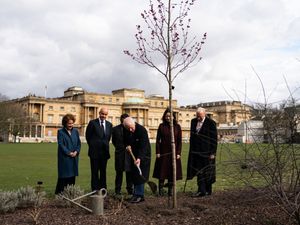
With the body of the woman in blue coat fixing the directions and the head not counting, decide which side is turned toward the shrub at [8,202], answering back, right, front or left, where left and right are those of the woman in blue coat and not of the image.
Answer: right

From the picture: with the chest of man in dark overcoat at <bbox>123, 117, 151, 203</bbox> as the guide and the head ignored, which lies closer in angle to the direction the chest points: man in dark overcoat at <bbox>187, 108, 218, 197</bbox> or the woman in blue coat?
the woman in blue coat

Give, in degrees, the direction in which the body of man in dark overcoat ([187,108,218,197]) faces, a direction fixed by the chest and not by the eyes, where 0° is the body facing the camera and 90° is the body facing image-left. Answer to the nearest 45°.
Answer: approximately 45°

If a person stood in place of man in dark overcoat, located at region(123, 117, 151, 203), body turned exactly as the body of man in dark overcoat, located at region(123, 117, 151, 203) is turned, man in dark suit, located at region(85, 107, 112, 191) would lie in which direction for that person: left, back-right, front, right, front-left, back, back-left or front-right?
right

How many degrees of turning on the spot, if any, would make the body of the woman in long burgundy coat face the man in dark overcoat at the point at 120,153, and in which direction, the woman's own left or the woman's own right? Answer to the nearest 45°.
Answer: approximately 90° to the woman's own right

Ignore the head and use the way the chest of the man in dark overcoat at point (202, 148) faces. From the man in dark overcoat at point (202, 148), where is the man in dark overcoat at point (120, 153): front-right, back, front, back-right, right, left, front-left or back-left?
front-right

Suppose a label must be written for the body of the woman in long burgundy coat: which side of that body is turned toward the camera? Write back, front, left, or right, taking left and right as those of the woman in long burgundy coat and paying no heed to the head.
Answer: front

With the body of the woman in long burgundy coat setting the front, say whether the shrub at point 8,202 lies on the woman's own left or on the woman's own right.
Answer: on the woman's own right

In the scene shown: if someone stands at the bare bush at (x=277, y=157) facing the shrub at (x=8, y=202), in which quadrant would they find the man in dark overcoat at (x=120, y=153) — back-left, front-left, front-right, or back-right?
front-right

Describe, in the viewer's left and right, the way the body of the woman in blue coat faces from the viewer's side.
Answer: facing the viewer and to the right of the viewer

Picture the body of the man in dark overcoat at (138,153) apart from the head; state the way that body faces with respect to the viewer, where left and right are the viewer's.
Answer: facing the viewer and to the left of the viewer

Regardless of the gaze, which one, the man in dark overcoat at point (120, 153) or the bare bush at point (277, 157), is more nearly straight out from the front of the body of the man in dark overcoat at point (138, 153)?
the bare bush

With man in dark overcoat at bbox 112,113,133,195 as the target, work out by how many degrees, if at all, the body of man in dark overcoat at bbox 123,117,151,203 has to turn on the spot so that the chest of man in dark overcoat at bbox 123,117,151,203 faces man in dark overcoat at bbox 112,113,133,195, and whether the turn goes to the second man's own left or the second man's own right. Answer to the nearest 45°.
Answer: approximately 135° to the second man's own right

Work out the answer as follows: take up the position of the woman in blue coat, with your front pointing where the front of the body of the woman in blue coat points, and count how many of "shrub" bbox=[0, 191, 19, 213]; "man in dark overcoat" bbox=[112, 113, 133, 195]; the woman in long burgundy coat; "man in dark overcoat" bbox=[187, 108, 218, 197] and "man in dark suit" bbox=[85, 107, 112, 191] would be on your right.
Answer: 1

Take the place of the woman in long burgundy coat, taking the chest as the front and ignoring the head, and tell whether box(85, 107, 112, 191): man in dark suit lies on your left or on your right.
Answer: on your right
